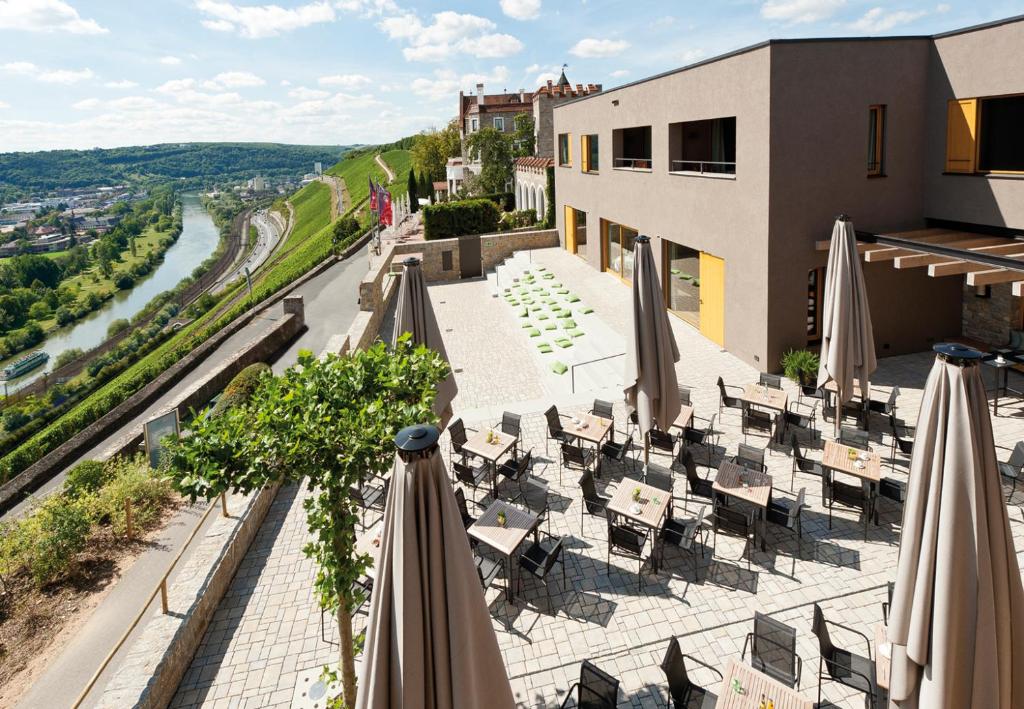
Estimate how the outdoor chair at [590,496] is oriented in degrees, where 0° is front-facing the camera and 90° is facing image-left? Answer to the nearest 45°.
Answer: approximately 270°

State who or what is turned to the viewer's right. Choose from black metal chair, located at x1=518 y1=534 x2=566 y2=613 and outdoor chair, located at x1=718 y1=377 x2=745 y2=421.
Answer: the outdoor chair

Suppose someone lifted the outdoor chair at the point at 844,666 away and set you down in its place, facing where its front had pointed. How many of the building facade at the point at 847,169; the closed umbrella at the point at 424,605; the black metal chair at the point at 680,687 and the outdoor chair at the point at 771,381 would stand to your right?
2

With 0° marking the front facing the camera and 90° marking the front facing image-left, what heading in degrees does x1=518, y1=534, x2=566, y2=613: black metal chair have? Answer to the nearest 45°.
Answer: approximately 135°
